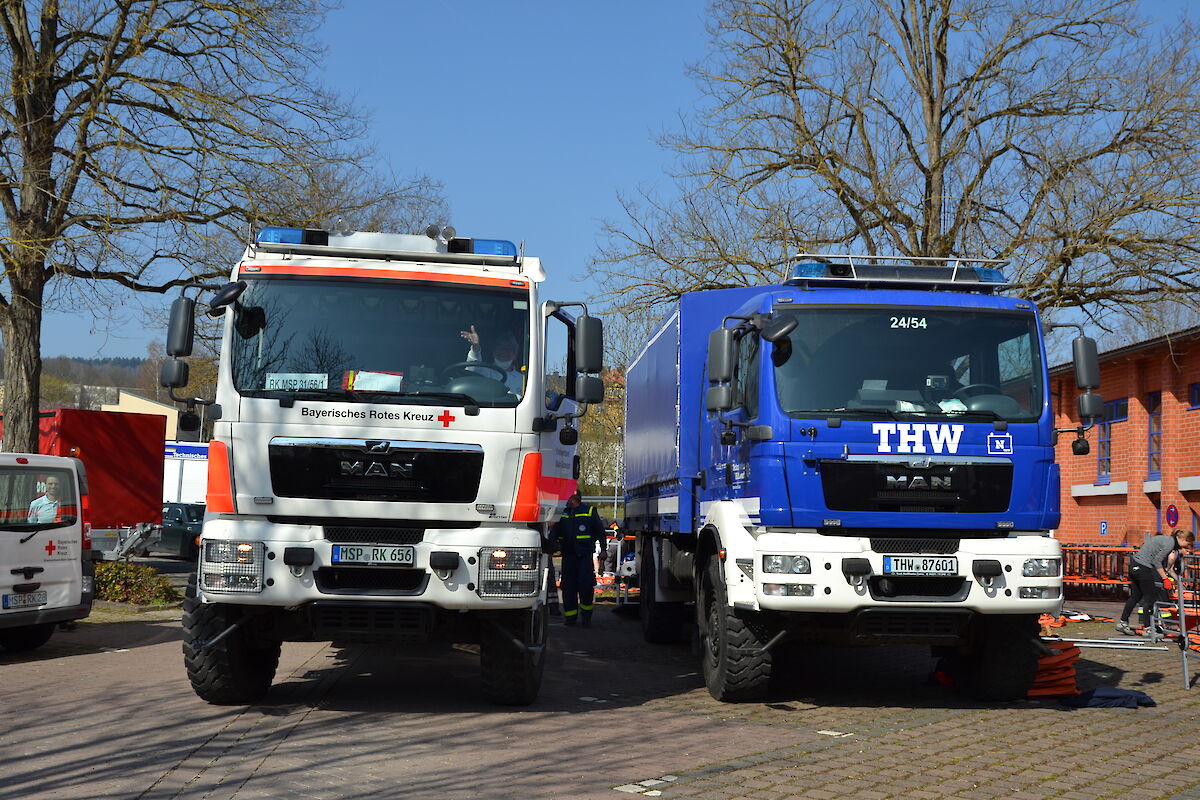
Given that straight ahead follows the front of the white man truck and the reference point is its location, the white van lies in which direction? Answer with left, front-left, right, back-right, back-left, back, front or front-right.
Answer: back-right

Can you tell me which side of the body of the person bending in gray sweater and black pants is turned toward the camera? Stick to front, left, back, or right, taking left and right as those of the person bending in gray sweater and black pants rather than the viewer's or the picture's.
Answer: right

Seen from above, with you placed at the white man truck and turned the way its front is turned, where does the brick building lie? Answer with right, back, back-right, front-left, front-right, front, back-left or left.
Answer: back-left

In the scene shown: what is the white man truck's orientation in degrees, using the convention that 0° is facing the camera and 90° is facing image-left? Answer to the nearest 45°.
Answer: approximately 0°

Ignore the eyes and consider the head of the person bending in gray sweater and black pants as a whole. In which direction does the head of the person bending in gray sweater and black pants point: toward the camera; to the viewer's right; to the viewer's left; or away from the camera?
to the viewer's right

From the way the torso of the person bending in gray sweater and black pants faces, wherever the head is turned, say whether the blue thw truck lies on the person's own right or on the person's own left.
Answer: on the person's own right
